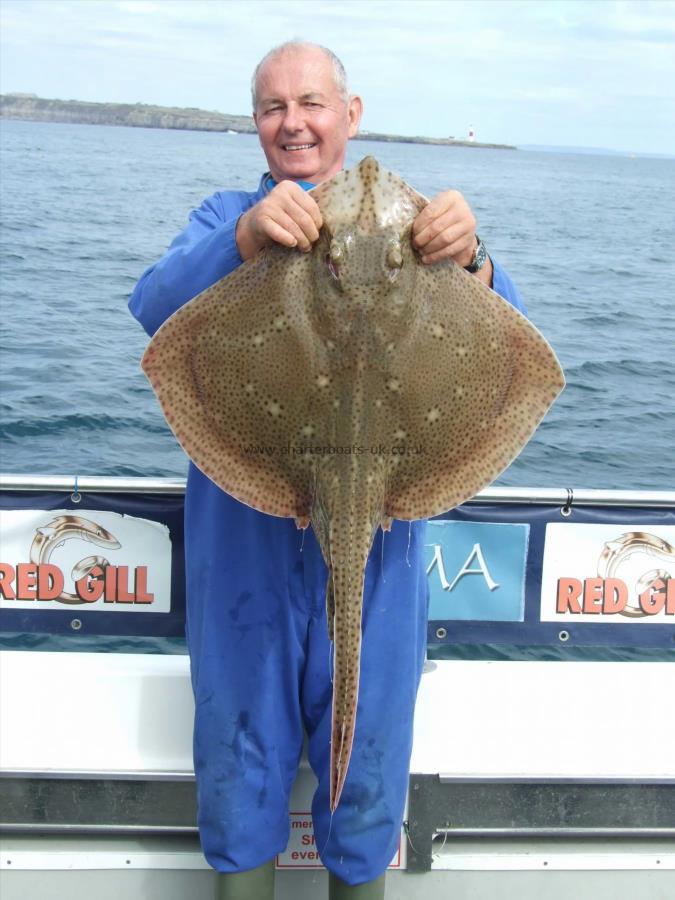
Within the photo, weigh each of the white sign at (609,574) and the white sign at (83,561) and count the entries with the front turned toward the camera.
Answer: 2

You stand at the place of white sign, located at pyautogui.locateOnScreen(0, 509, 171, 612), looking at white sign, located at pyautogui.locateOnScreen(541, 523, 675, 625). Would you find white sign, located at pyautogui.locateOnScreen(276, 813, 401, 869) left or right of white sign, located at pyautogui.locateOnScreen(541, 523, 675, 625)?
right

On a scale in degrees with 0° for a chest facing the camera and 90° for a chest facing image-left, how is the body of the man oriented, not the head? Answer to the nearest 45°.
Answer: approximately 0°

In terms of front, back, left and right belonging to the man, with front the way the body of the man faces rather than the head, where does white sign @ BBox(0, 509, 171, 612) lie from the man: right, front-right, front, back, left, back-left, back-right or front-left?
back-right

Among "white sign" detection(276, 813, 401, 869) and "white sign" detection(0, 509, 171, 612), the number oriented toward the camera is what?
2

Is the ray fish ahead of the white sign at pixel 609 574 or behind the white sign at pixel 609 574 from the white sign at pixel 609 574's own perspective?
ahead

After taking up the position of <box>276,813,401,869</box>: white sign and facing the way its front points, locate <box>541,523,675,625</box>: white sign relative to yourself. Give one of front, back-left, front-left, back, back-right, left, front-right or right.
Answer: back-left

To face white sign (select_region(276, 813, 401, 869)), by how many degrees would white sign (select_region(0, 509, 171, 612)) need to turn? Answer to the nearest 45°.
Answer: approximately 45° to its left

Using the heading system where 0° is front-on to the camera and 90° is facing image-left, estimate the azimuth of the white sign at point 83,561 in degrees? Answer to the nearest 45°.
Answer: approximately 0°
